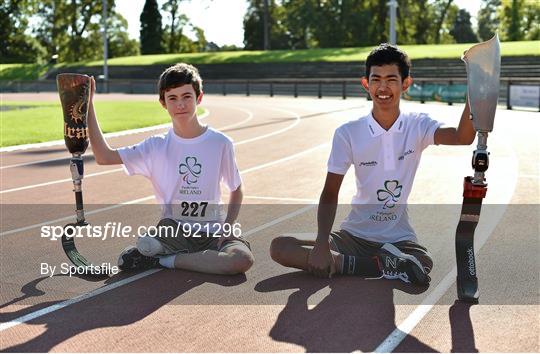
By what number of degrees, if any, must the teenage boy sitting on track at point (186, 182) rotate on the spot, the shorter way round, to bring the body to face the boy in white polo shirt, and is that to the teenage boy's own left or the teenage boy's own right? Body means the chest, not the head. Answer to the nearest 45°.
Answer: approximately 90° to the teenage boy's own left

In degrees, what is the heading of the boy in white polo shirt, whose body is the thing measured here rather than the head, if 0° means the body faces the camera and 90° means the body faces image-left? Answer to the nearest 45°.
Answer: approximately 0°

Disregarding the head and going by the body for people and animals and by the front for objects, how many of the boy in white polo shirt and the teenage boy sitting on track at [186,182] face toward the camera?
2

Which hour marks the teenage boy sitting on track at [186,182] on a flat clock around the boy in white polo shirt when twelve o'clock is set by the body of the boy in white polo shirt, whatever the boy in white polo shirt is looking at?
The teenage boy sitting on track is roughly at 3 o'clock from the boy in white polo shirt.

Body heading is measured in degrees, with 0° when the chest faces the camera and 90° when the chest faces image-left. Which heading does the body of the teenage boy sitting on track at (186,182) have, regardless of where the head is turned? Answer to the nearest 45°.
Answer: approximately 0°
